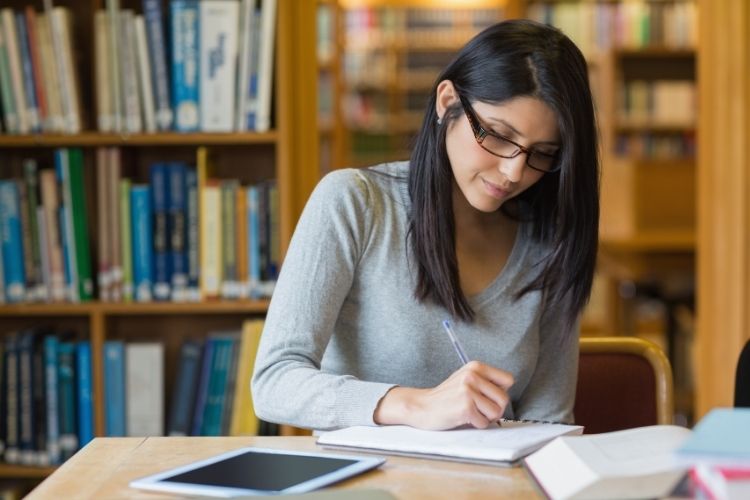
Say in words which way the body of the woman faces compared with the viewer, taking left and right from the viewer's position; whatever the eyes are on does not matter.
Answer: facing the viewer and to the right of the viewer

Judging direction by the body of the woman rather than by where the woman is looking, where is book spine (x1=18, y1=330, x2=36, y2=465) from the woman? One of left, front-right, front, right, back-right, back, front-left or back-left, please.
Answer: back

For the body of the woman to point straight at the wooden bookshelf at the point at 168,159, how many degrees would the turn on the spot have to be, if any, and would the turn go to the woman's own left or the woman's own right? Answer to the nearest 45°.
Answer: approximately 180°

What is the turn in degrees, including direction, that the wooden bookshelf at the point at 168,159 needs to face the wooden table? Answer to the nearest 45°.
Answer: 0° — it already faces it

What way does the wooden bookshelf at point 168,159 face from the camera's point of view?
toward the camera

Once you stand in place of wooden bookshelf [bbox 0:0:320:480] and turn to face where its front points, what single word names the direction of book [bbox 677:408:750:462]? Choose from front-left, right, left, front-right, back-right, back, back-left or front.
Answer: front

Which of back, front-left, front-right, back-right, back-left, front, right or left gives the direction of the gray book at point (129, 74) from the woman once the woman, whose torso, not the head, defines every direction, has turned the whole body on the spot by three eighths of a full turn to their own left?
front-left

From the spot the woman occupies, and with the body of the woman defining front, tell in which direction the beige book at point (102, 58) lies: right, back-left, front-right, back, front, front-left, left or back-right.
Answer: back

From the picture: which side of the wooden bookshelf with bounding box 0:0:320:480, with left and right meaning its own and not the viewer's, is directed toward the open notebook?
front

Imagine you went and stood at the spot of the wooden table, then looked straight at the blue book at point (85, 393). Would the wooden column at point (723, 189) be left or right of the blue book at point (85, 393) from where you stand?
right

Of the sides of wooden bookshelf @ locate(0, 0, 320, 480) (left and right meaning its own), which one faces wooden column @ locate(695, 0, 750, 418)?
left

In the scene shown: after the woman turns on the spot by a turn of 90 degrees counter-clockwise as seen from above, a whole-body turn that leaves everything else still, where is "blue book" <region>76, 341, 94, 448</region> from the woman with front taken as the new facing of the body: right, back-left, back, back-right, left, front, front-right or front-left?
left

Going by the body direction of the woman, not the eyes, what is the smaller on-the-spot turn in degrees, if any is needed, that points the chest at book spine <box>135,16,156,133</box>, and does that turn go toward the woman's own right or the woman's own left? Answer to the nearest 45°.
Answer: approximately 180°

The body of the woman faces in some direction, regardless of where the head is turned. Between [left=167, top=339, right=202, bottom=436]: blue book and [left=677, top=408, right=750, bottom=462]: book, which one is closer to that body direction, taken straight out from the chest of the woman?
the book

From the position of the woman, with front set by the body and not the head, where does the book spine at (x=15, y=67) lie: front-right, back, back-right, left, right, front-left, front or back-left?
back

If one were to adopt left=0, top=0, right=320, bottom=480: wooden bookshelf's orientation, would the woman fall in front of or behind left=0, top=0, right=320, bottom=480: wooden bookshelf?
in front

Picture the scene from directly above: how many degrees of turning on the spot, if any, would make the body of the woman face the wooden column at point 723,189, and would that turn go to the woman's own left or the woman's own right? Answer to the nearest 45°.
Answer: approximately 90° to the woman's own left
